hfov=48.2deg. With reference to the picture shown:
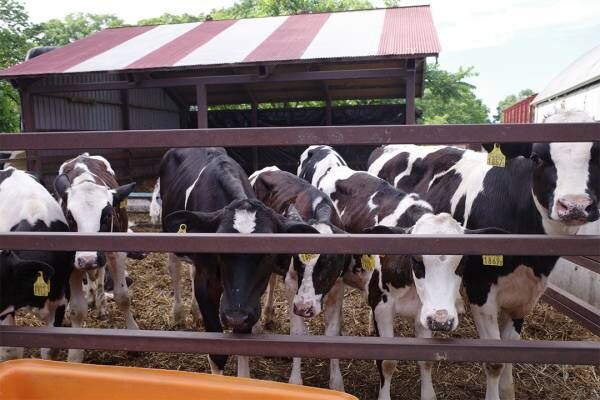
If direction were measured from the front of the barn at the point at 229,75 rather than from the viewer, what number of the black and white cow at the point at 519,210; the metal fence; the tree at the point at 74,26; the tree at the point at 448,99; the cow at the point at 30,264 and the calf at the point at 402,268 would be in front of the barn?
4

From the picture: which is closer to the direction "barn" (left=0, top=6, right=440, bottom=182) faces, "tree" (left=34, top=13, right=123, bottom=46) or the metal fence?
the metal fence

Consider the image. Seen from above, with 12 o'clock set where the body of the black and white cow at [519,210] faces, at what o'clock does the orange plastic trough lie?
The orange plastic trough is roughly at 3 o'clock from the black and white cow.

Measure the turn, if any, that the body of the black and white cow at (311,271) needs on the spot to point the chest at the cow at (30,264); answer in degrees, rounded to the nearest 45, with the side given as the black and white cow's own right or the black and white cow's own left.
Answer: approximately 135° to the black and white cow's own right

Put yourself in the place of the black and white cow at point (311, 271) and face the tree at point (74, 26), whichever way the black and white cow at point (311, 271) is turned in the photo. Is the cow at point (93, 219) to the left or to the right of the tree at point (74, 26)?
left

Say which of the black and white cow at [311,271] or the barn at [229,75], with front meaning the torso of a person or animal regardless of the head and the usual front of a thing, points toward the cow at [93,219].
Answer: the barn

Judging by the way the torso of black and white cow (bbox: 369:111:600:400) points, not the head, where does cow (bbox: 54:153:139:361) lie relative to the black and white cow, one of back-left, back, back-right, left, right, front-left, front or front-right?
back-right

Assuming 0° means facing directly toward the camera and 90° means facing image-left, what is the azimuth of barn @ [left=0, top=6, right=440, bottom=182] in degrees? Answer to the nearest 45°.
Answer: approximately 0°

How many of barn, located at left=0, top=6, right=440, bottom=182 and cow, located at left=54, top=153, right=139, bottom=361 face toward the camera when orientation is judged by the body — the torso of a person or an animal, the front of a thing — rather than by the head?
2

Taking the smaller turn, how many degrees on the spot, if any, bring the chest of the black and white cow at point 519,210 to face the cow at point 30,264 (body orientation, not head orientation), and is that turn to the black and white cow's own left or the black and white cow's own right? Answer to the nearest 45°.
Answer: approximately 135° to the black and white cow's own right

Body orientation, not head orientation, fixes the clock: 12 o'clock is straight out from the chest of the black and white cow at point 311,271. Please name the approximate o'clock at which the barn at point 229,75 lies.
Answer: The barn is roughly at 7 o'clock from the black and white cow.

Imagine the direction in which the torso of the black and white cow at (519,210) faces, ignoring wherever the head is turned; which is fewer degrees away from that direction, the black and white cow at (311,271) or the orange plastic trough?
the orange plastic trough
